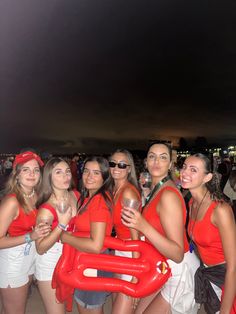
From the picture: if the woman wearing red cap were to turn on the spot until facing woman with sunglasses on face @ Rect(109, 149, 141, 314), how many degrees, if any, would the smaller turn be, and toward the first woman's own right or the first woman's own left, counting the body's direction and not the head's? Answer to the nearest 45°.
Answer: approximately 45° to the first woman's own left

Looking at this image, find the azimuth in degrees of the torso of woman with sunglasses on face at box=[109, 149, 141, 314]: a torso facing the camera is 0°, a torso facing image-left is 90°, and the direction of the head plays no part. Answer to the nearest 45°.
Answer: approximately 45°

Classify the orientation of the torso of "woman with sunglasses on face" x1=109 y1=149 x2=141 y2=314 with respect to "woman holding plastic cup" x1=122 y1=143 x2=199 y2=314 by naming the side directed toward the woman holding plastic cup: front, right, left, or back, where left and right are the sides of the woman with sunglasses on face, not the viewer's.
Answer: left

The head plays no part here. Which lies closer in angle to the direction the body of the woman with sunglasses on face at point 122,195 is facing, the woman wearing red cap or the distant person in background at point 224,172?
the woman wearing red cap

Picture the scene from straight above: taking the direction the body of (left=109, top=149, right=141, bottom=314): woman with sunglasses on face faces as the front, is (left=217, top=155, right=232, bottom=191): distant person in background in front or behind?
behind
